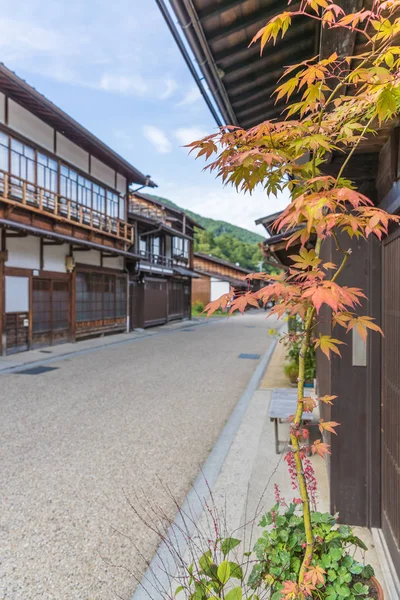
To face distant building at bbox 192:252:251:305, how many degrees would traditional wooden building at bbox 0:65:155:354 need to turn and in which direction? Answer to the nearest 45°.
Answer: approximately 90° to its left

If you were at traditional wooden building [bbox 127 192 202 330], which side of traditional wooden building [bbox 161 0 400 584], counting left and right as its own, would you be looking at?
right

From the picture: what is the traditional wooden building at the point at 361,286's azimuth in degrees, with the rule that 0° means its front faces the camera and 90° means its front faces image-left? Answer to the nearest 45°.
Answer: approximately 90°

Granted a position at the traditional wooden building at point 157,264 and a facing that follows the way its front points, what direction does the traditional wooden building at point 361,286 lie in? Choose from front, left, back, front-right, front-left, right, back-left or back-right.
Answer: front-right

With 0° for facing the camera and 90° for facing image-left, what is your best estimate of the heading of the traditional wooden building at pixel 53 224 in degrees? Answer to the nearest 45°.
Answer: approximately 315°

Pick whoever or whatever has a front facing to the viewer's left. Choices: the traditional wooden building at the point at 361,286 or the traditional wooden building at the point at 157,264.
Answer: the traditional wooden building at the point at 361,286

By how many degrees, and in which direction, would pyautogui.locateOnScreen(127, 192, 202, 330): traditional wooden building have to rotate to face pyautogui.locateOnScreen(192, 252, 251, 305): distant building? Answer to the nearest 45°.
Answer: approximately 135° to its left

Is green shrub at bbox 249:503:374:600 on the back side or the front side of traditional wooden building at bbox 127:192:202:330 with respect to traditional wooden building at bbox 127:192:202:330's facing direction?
on the front side

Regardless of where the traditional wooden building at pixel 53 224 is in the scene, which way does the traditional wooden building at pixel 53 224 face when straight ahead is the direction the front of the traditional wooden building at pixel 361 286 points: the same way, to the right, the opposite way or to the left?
the opposite way

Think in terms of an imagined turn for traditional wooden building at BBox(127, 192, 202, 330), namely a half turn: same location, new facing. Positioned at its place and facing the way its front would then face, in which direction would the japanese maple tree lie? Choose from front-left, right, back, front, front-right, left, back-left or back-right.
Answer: back-left

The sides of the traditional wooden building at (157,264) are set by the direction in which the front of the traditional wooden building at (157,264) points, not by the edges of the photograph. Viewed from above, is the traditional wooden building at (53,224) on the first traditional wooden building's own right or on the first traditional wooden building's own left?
on the first traditional wooden building's own right

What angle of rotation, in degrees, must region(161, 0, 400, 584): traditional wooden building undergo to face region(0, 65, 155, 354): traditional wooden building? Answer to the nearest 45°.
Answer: approximately 45° to its right

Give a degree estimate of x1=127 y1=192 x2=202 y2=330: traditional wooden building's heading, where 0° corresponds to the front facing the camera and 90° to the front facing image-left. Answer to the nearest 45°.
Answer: approximately 315°

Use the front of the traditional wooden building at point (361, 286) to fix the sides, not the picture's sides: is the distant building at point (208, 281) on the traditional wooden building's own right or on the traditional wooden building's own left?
on the traditional wooden building's own right

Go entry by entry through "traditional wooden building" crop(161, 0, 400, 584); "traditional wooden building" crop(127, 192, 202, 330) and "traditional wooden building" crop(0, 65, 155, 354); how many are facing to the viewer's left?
1

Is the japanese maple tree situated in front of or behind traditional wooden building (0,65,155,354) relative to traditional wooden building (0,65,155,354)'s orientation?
in front
